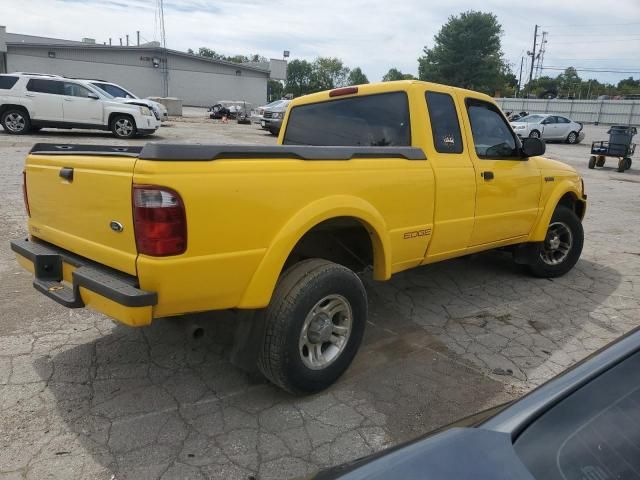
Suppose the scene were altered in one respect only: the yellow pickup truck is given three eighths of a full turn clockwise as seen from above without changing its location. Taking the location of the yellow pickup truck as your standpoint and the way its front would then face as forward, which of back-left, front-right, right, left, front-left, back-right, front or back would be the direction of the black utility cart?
back-left

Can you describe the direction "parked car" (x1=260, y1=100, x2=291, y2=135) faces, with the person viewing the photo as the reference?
facing the viewer and to the left of the viewer

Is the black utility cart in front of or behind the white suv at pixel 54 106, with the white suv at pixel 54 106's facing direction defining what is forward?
in front

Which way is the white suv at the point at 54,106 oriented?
to the viewer's right

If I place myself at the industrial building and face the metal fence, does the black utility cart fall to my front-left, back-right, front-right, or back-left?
front-right

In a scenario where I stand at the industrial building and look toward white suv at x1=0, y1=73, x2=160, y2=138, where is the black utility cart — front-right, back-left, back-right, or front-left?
front-left

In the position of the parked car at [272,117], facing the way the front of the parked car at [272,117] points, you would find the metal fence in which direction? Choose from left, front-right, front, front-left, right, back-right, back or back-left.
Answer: back

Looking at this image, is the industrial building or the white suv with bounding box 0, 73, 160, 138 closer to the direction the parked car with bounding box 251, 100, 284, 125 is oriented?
the white suv
